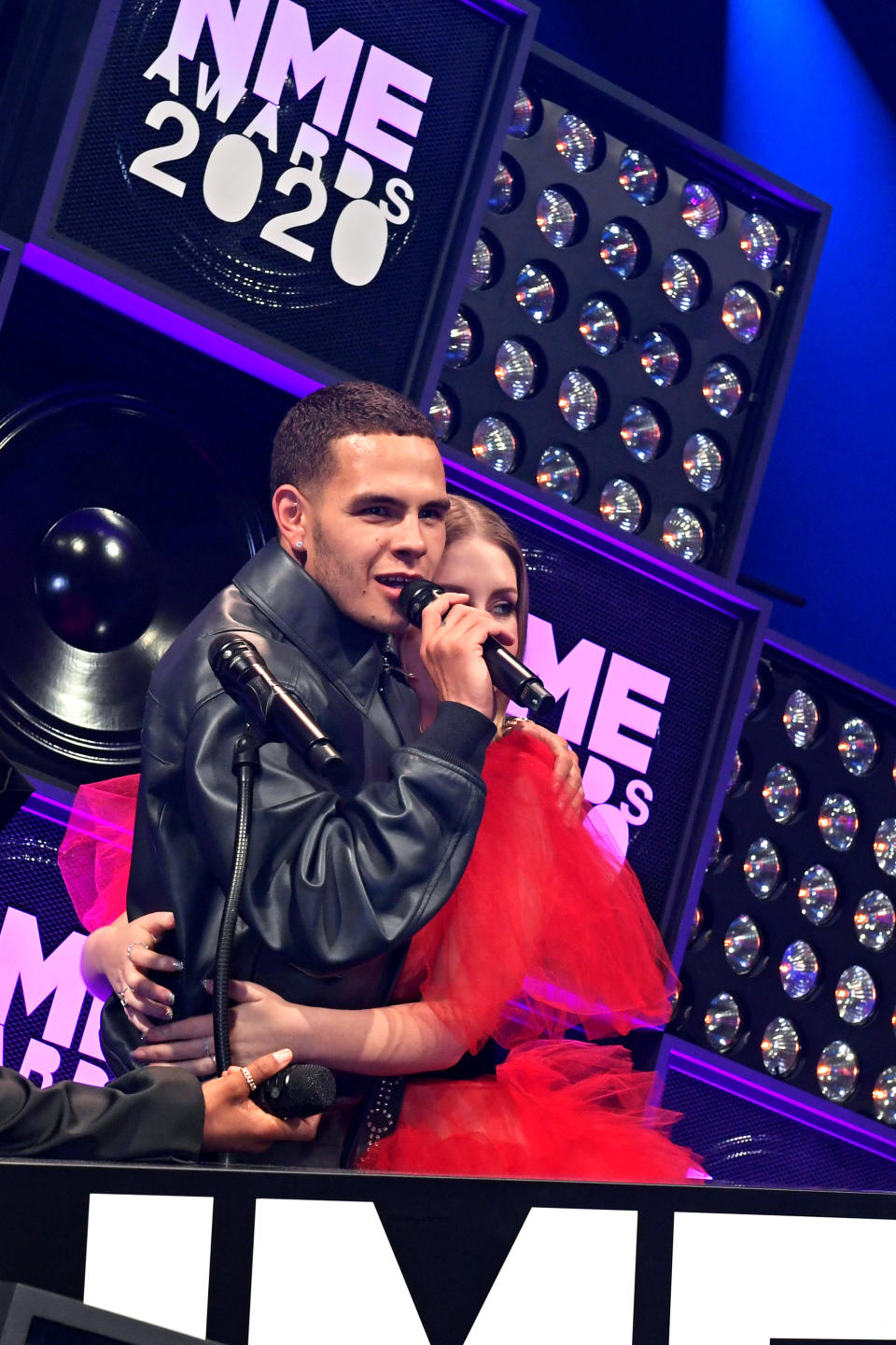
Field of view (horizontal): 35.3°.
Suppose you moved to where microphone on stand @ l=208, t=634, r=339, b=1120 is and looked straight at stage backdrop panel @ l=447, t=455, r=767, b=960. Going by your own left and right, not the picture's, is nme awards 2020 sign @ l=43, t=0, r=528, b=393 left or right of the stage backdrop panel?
left

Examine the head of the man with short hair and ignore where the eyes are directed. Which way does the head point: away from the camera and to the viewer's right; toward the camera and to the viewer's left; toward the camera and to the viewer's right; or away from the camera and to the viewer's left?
toward the camera and to the viewer's right

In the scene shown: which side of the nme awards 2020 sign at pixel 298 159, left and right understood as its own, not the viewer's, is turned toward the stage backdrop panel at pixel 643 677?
left

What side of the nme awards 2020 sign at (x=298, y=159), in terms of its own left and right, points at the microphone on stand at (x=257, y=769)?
front

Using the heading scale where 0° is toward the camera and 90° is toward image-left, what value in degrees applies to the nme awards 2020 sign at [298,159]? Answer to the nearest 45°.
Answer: approximately 0°

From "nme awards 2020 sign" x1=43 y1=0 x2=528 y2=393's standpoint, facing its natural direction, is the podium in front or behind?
in front
